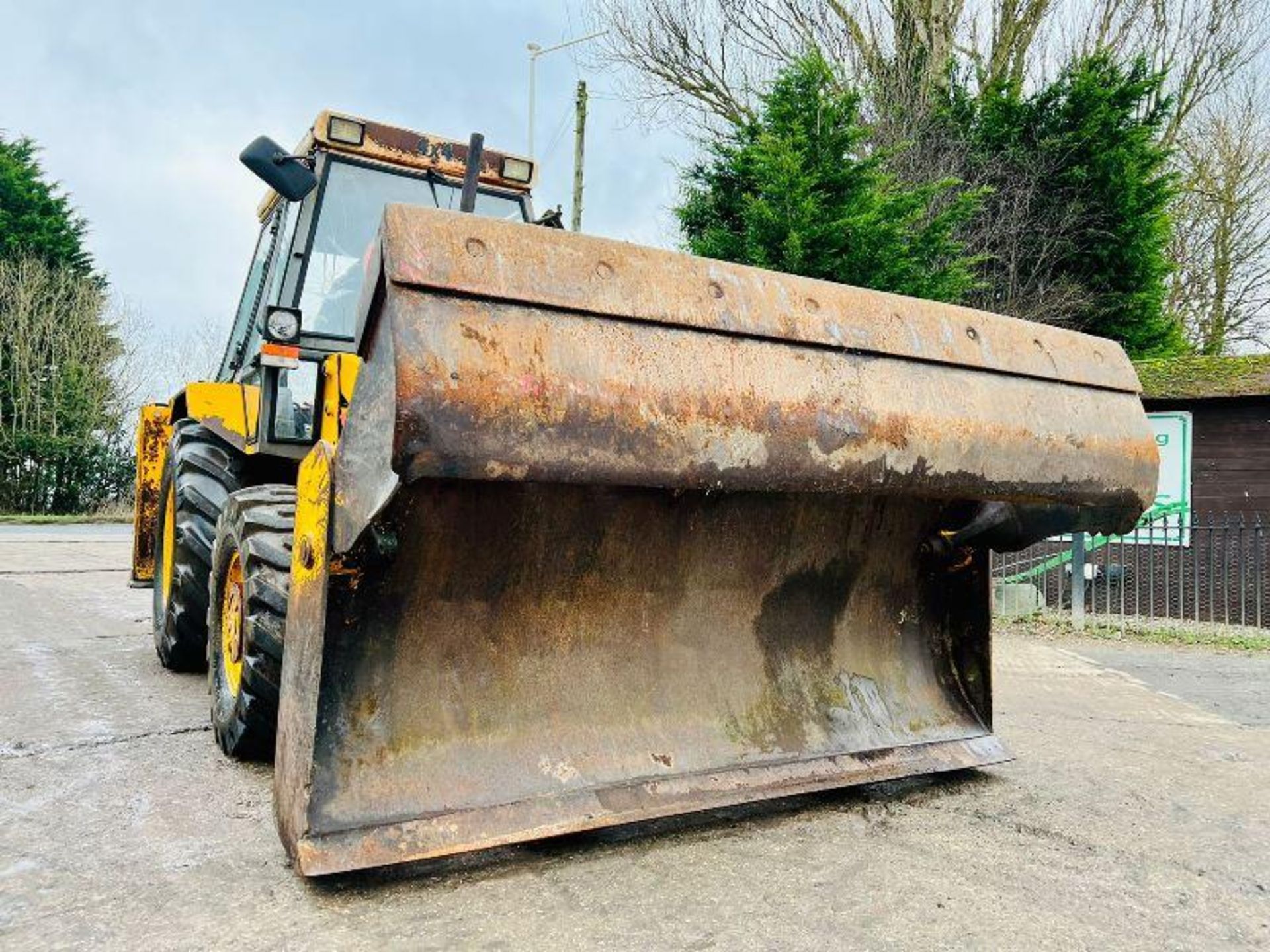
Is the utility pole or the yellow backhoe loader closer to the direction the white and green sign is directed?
the yellow backhoe loader

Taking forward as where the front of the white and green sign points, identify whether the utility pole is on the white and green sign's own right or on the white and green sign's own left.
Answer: on the white and green sign's own right

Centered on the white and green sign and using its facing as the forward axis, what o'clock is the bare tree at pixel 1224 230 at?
The bare tree is roughly at 6 o'clock from the white and green sign.

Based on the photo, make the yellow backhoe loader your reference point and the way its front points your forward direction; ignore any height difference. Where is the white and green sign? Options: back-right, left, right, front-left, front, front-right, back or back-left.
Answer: left

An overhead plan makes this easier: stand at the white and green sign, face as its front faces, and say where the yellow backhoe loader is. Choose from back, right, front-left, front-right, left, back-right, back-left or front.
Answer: front

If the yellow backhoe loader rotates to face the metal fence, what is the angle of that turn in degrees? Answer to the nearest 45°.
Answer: approximately 90° to its left

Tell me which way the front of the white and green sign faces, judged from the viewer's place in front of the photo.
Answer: facing the viewer

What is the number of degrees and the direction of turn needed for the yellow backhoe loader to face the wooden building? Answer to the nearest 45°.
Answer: approximately 90° to its left

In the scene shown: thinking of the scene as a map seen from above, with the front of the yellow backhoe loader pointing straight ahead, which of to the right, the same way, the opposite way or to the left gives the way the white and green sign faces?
to the right

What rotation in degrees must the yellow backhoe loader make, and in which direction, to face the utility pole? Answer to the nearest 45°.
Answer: approximately 135° to its left

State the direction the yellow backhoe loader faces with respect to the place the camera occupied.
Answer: facing the viewer and to the right of the viewer

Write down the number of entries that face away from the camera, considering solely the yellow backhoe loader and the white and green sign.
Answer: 0
